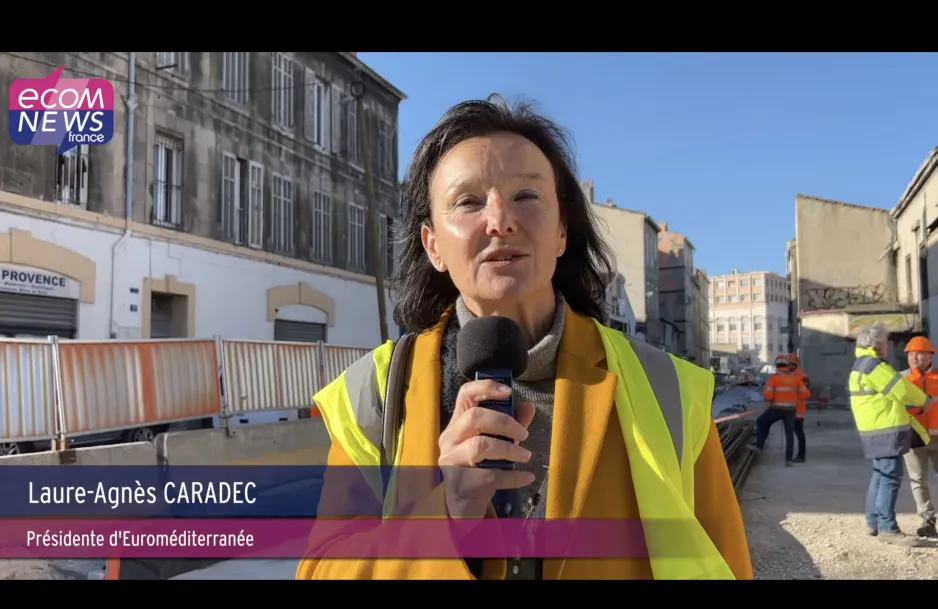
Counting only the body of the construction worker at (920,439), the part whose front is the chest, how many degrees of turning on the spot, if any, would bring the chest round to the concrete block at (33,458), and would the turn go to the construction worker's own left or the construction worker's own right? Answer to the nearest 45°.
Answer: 0° — they already face it

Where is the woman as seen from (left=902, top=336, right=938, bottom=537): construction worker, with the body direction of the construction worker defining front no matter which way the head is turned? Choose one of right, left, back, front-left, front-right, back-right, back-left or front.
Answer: front-left

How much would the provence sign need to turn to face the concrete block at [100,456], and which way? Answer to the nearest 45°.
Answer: approximately 45° to its right

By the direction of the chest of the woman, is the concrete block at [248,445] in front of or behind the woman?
behind

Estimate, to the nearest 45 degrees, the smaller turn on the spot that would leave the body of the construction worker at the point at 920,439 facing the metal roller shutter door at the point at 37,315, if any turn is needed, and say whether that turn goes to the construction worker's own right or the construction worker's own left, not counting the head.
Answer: approximately 45° to the construction worker's own right

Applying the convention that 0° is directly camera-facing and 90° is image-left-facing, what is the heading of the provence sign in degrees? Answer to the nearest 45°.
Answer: approximately 315°
